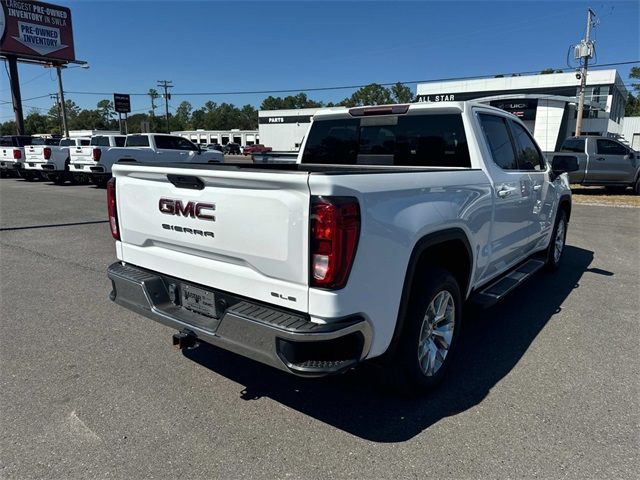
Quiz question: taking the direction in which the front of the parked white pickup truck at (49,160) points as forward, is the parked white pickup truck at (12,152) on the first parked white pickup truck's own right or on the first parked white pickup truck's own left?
on the first parked white pickup truck's own left

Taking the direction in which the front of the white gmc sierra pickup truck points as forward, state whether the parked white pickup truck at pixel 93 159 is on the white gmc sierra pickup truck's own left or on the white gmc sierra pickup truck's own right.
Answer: on the white gmc sierra pickup truck's own left

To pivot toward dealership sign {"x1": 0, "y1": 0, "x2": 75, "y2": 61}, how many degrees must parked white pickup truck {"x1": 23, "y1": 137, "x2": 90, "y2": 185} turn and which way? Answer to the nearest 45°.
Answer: approximately 45° to its left

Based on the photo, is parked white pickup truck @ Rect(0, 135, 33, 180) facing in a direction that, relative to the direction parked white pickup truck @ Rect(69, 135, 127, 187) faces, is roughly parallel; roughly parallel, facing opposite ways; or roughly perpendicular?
roughly parallel

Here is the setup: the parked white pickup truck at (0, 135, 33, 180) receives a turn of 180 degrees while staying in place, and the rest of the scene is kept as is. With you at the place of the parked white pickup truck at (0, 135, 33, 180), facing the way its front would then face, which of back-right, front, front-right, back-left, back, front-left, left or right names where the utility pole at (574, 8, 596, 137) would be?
back-left

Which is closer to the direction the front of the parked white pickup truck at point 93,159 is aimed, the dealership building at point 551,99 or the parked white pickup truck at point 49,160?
the dealership building

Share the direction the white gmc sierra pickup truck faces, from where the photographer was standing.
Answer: facing away from the viewer and to the right of the viewer

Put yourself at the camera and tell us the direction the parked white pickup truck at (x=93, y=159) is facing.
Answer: facing away from the viewer and to the right of the viewer

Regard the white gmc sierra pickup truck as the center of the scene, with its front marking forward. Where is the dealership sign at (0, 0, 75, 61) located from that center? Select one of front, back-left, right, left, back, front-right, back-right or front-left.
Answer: left

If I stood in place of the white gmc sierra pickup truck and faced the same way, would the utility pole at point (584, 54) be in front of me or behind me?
in front

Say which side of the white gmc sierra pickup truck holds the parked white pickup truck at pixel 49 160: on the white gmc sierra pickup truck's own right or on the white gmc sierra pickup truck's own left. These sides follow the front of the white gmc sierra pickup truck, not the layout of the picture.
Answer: on the white gmc sierra pickup truck's own left

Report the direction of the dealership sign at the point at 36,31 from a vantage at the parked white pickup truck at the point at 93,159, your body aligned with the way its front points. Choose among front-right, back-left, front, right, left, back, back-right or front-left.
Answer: front-left

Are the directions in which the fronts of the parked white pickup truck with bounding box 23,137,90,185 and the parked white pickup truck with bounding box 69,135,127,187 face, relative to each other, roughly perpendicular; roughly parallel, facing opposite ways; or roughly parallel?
roughly parallel

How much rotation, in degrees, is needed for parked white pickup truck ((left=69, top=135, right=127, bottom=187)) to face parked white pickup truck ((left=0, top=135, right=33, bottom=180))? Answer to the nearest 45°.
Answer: approximately 90° to its left

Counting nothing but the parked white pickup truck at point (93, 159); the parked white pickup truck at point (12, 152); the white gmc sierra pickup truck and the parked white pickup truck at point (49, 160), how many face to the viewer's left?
0

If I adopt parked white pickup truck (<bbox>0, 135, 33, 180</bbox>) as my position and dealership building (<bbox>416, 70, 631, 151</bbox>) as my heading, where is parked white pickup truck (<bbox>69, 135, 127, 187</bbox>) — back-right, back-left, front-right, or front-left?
front-right

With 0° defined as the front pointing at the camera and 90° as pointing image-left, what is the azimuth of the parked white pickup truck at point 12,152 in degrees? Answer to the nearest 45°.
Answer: approximately 225°

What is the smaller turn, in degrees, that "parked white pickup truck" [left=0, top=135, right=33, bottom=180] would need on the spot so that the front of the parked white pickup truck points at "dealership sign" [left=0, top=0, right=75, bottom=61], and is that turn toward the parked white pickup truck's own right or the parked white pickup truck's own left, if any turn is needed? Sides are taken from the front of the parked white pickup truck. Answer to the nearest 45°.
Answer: approximately 45° to the parked white pickup truck's own left

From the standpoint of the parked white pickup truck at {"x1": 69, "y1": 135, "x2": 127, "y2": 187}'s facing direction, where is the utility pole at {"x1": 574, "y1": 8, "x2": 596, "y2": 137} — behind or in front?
in front
